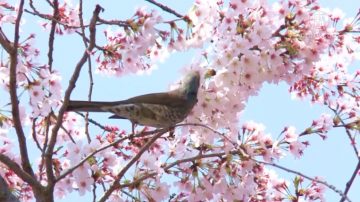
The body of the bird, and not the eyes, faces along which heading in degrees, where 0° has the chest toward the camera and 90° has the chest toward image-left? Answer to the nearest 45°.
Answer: approximately 270°
